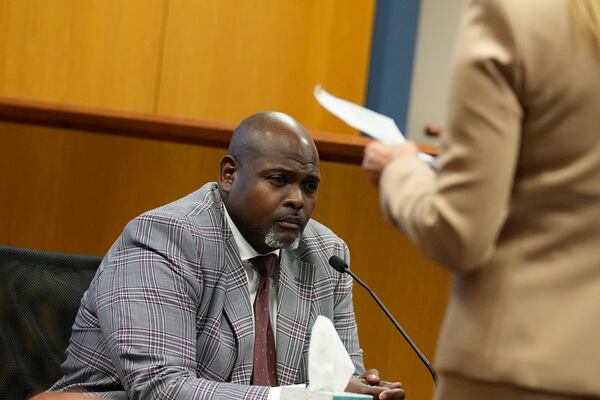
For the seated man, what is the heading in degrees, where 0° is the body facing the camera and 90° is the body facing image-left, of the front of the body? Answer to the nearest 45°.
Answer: approximately 315°

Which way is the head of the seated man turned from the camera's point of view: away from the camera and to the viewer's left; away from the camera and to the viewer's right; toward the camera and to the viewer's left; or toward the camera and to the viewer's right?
toward the camera and to the viewer's right
